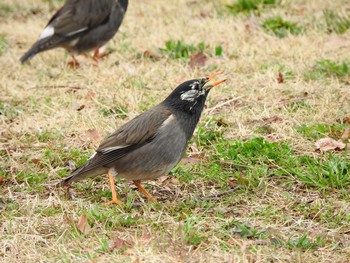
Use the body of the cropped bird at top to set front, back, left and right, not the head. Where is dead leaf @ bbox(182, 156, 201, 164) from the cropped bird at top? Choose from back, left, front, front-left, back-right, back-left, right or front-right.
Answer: right

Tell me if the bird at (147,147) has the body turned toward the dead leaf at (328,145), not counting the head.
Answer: yes

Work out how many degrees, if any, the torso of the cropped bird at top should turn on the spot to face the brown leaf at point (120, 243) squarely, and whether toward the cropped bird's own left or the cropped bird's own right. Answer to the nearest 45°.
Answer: approximately 90° to the cropped bird's own right

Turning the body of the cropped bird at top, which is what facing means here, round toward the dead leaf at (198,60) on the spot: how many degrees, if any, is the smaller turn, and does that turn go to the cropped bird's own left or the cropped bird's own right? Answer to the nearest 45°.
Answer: approximately 45° to the cropped bird's own right

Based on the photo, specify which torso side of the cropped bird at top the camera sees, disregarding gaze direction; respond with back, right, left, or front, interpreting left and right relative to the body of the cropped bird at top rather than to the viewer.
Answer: right

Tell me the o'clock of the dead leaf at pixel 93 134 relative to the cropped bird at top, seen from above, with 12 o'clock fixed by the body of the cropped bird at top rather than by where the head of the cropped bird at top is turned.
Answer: The dead leaf is roughly at 3 o'clock from the cropped bird at top.

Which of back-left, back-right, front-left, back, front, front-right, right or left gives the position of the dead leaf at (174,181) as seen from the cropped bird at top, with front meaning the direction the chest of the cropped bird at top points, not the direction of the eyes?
right

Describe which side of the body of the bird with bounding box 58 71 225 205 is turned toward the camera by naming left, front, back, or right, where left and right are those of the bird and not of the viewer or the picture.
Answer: right

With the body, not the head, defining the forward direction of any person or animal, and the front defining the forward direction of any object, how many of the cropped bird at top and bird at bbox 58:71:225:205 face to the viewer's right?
2
